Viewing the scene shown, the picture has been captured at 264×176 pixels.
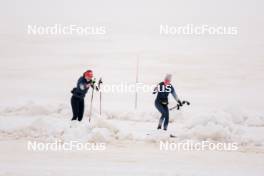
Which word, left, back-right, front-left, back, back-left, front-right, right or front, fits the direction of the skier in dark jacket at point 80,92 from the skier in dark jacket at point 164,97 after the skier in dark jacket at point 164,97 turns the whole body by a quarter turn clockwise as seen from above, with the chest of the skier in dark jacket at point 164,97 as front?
front-right

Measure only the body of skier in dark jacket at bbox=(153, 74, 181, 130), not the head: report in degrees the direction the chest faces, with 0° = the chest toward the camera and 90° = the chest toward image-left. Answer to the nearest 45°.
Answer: approximately 315°
